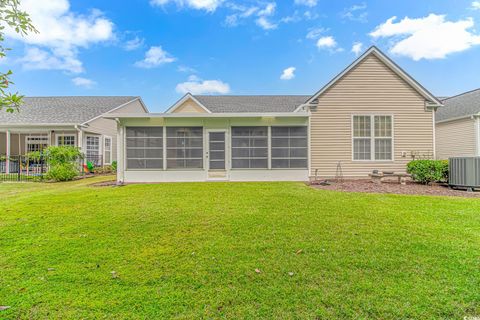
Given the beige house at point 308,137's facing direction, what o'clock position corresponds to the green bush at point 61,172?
The green bush is roughly at 9 o'clock from the beige house.

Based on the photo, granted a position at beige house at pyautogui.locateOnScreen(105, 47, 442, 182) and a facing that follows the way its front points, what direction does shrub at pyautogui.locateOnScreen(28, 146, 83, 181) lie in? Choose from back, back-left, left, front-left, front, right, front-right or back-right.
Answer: left

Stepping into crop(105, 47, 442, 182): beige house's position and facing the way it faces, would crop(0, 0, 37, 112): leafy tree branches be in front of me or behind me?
behind

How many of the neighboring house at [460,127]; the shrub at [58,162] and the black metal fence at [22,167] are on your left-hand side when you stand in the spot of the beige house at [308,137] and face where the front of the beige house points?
2

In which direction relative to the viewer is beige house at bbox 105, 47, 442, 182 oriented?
away from the camera

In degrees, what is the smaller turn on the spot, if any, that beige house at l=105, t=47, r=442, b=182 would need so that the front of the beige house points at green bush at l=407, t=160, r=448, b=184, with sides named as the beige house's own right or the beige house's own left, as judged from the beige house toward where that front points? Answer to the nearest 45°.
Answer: approximately 90° to the beige house's own right

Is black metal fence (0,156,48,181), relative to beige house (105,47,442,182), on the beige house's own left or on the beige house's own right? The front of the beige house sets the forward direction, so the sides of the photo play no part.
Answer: on the beige house's own left

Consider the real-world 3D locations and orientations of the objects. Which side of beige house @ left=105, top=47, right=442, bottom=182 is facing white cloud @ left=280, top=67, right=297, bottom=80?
front

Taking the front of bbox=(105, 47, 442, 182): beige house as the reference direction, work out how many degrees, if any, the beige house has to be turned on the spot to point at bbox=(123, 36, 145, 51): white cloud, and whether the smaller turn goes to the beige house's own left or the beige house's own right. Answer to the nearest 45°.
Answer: approximately 45° to the beige house's own left
